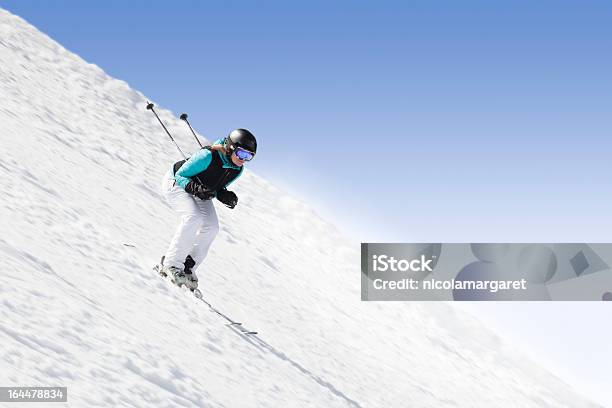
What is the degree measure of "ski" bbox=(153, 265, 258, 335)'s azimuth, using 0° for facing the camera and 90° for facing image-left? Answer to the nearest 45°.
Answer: approximately 315°

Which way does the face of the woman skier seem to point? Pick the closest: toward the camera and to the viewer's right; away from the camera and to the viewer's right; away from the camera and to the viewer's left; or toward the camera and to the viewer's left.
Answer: toward the camera and to the viewer's right

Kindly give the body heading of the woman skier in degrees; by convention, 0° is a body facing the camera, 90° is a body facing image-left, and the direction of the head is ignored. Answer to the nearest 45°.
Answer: approximately 315°
